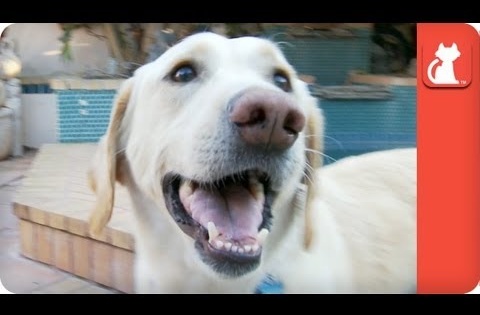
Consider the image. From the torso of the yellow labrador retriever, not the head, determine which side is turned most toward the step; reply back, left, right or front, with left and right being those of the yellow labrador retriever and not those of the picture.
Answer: right

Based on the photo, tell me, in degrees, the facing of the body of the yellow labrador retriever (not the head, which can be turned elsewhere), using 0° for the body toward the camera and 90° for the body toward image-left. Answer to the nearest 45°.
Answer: approximately 45°
